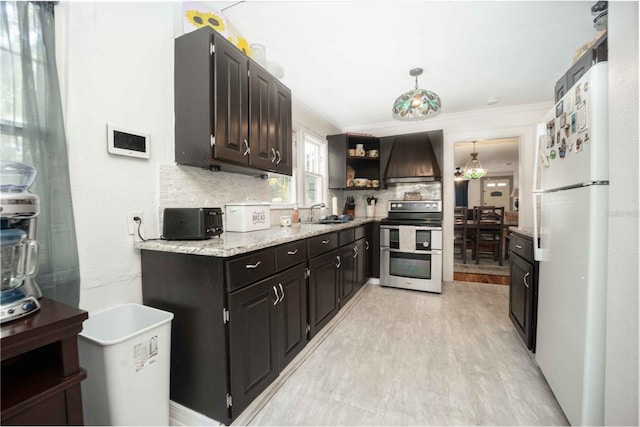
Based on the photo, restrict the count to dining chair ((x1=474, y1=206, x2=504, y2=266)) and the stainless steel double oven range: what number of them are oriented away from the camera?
1

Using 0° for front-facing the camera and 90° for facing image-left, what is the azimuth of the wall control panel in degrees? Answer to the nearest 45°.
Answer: approximately 315°

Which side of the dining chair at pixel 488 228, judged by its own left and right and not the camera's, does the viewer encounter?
back

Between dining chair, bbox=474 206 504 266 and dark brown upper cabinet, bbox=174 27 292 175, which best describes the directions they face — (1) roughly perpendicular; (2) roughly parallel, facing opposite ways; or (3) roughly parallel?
roughly perpendicular

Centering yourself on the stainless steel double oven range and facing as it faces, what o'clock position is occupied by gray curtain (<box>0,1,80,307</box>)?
The gray curtain is roughly at 1 o'clock from the stainless steel double oven range.

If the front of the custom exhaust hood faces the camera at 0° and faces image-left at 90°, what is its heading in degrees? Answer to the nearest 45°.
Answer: approximately 0°

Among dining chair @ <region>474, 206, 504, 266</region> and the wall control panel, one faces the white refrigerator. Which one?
the wall control panel

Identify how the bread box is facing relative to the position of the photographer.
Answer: facing the viewer and to the right of the viewer

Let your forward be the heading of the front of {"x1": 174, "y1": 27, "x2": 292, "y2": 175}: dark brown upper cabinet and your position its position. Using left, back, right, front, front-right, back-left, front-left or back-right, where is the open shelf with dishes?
left

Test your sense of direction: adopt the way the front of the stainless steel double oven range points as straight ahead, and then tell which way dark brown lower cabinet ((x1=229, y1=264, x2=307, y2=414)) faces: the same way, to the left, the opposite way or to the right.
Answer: to the left

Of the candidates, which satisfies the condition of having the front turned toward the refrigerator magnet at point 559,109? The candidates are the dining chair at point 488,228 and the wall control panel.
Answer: the wall control panel

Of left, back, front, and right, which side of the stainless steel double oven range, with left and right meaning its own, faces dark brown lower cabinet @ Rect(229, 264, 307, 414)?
front
